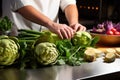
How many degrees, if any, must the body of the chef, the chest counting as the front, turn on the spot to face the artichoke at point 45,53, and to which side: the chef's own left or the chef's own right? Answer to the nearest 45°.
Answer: approximately 45° to the chef's own right

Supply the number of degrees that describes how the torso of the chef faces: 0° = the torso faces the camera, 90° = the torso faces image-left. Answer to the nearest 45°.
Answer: approximately 315°

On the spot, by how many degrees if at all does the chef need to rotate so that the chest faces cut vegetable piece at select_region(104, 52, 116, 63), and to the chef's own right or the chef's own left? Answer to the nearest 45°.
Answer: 0° — they already face it

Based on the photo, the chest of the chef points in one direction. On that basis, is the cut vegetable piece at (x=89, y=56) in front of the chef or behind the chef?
in front
